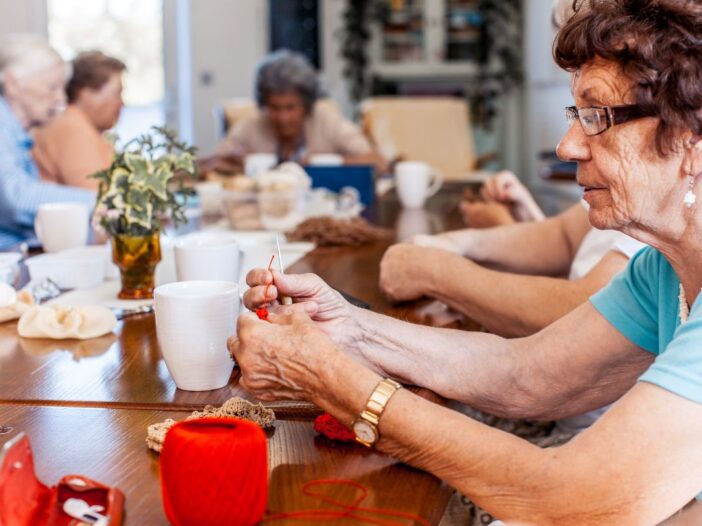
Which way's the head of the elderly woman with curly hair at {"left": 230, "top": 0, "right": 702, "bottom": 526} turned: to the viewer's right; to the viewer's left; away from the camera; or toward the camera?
to the viewer's left

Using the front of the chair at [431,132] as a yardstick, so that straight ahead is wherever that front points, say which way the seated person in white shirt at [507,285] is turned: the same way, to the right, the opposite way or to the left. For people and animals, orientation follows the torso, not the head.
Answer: to the right

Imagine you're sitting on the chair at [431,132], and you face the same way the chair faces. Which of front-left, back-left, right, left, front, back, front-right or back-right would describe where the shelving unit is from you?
back

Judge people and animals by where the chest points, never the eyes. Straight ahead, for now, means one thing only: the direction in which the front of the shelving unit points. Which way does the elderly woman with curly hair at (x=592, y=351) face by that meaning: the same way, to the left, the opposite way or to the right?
to the right

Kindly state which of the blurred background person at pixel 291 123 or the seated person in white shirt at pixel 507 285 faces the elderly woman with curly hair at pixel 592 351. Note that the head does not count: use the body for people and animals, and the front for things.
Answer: the blurred background person

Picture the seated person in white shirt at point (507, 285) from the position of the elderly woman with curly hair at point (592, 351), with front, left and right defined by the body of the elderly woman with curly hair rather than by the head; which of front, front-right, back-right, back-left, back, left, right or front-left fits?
right

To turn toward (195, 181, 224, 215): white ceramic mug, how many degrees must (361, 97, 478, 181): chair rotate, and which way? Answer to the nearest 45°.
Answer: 0° — it already faces it

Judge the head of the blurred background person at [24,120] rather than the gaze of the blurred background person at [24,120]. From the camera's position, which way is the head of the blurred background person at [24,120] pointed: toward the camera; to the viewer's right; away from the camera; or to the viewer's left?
to the viewer's right

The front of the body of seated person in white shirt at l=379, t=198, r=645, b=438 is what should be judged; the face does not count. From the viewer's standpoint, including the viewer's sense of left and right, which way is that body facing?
facing to the left of the viewer

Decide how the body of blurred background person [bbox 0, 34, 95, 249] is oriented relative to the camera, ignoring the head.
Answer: to the viewer's right
